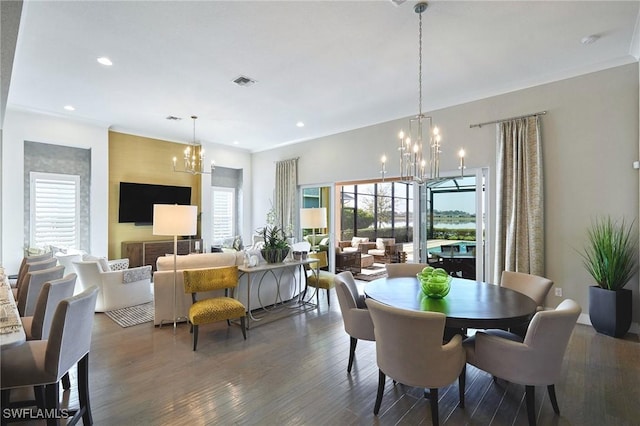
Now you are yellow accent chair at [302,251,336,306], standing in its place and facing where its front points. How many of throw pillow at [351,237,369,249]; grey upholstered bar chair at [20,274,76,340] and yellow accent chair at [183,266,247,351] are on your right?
2

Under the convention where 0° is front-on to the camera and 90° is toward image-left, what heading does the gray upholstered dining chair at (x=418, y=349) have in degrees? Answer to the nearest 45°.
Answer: approximately 225°

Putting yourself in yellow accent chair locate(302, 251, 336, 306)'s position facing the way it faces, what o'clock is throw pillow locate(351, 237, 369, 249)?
The throw pillow is roughly at 8 o'clock from the yellow accent chair.

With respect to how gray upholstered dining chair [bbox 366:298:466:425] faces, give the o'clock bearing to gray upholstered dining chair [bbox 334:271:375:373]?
gray upholstered dining chair [bbox 334:271:375:373] is roughly at 9 o'clock from gray upholstered dining chair [bbox 366:298:466:425].

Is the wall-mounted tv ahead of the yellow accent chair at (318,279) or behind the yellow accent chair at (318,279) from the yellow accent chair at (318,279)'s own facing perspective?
behind

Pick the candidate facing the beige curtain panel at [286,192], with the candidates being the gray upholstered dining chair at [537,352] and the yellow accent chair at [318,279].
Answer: the gray upholstered dining chair

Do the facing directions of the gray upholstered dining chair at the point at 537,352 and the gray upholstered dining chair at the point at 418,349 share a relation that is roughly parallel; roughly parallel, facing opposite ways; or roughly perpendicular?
roughly perpendicular

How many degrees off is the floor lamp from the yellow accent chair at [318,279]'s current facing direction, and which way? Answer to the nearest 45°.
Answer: approximately 90° to its right

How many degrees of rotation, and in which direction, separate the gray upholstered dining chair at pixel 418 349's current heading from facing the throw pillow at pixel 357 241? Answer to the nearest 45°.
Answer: approximately 45° to its left
